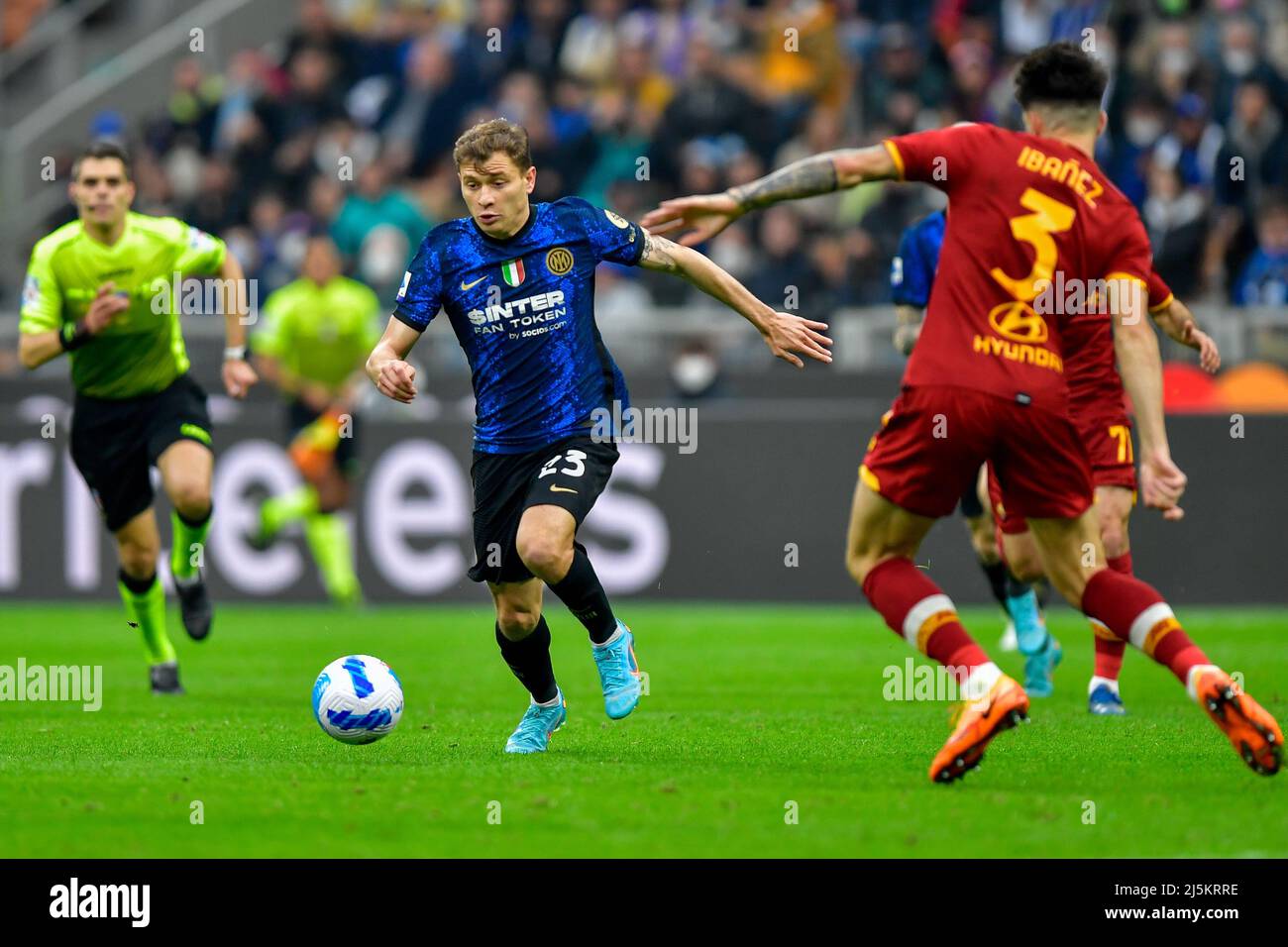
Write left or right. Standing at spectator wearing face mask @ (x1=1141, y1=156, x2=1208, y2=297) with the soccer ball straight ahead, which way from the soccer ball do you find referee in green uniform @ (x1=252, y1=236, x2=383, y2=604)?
right

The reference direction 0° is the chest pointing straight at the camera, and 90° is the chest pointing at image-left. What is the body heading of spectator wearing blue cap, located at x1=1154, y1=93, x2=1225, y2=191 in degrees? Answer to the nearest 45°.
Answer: approximately 0°

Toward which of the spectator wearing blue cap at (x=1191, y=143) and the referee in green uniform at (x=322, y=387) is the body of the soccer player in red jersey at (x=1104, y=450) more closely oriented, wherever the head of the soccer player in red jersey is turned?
the referee in green uniform

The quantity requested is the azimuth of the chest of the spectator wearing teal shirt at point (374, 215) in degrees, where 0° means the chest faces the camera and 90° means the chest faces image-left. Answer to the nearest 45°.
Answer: approximately 0°

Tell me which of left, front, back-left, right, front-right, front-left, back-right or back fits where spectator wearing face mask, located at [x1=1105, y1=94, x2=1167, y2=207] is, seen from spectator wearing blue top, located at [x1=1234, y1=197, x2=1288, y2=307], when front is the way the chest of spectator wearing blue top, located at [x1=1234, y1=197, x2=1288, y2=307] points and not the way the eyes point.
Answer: back-right

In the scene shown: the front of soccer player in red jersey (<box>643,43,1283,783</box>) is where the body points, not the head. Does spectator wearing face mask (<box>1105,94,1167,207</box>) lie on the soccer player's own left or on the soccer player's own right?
on the soccer player's own right
